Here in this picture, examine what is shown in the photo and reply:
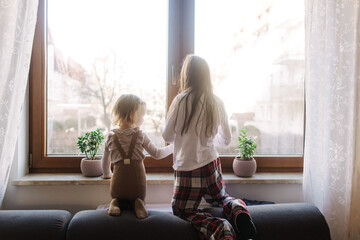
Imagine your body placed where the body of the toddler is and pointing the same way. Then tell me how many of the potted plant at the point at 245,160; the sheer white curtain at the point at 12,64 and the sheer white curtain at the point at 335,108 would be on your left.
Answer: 1

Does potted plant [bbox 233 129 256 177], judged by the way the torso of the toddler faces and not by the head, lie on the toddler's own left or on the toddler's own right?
on the toddler's own right

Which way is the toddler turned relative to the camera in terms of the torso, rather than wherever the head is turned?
away from the camera

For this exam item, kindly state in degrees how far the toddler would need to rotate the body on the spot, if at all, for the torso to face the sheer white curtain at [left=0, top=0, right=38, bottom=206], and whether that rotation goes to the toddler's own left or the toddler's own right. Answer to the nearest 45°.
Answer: approximately 90° to the toddler's own left

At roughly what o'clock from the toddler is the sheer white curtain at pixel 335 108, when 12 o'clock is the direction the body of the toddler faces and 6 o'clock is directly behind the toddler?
The sheer white curtain is roughly at 3 o'clock from the toddler.

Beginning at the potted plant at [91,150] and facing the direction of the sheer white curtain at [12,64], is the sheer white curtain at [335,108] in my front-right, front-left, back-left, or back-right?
back-left

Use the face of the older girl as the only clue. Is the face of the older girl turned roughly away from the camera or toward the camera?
away from the camera
